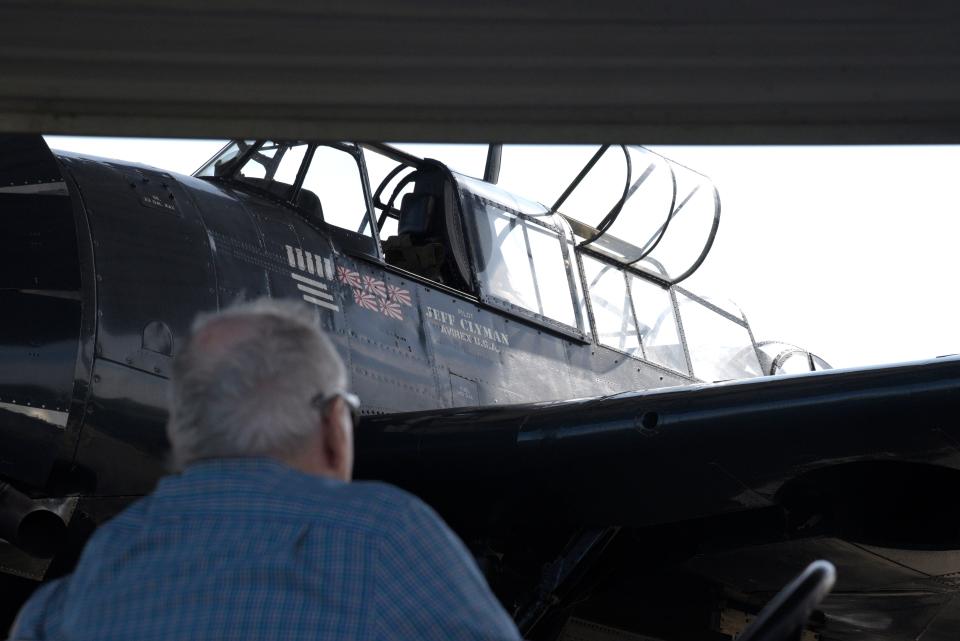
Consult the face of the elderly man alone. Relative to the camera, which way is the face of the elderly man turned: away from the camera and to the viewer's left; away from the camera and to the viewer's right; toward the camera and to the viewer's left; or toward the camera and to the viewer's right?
away from the camera and to the viewer's right

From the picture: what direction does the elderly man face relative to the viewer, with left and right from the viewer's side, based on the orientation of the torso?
facing away from the viewer and to the right of the viewer

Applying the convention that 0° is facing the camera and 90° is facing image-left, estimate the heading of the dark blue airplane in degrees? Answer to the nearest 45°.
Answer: approximately 45°

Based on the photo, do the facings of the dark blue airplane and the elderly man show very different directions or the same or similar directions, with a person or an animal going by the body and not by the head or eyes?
very different directions
